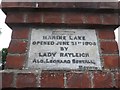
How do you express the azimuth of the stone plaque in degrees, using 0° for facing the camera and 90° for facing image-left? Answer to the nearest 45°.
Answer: approximately 0°
